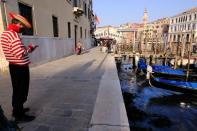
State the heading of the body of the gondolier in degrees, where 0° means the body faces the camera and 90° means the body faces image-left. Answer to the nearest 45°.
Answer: approximately 270°

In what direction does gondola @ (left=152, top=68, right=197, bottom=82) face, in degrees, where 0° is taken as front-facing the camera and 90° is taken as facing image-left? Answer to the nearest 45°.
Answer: approximately 90°

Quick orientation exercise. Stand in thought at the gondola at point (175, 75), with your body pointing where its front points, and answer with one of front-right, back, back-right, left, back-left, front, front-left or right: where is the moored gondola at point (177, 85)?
left

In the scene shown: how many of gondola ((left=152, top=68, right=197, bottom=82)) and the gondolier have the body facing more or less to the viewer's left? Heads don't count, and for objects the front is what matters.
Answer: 1

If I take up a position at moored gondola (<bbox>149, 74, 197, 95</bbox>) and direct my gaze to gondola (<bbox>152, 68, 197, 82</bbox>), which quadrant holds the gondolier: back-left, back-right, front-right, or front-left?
back-left

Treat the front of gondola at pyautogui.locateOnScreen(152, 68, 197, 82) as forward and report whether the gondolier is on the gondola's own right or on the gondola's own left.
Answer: on the gondola's own left

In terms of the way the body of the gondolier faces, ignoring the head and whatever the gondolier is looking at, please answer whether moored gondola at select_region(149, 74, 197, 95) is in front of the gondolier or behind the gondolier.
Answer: in front

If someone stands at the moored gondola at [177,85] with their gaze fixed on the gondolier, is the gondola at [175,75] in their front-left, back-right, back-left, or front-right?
back-right

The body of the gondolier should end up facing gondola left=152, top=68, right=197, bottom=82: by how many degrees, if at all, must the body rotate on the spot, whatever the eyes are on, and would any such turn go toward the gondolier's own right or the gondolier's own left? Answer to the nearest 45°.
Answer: approximately 45° to the gondolier's own left
